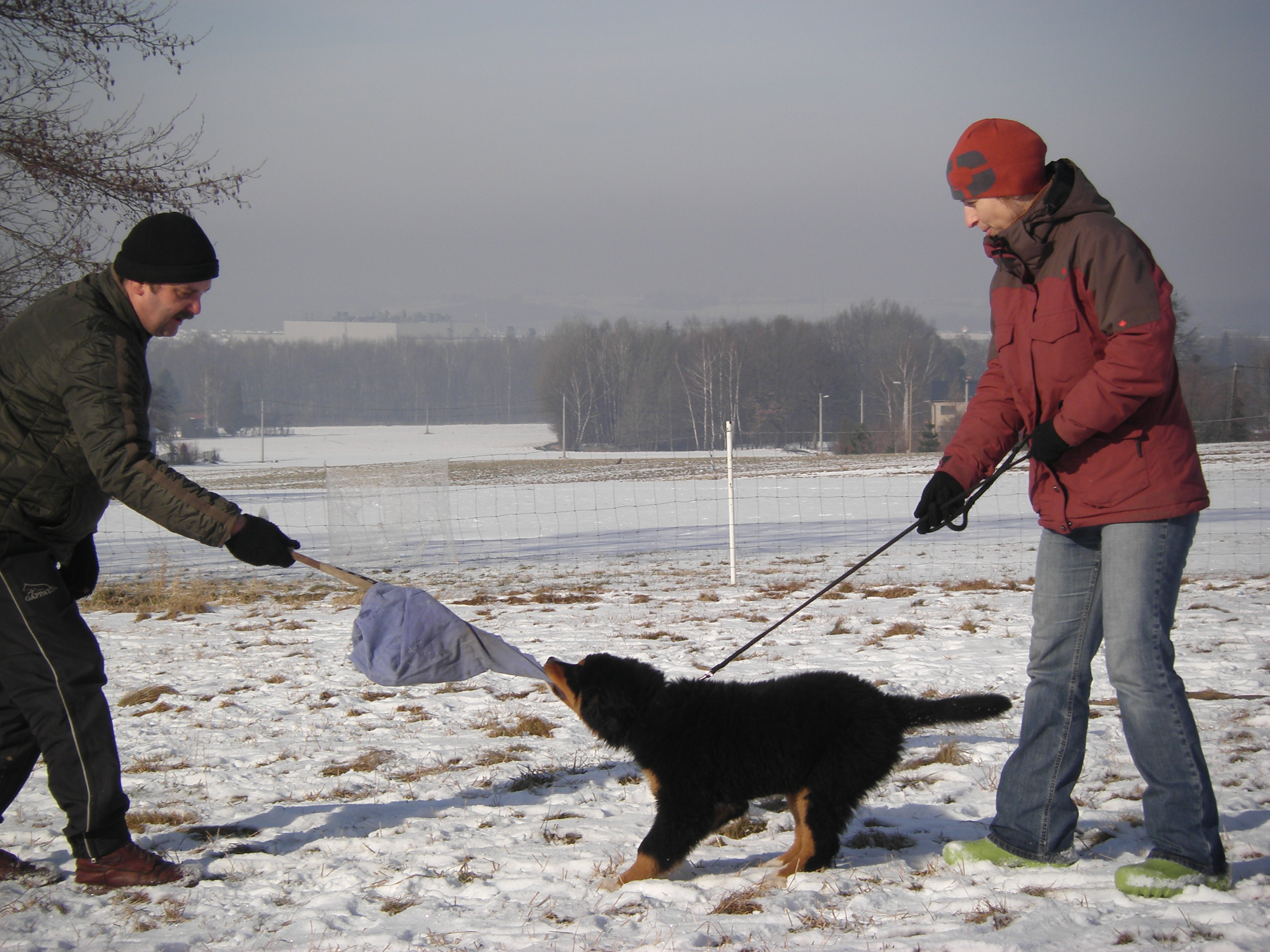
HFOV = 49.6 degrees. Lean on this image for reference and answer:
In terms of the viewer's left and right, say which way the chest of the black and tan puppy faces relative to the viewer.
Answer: facing to the left of the viewer

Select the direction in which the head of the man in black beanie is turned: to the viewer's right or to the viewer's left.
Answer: to the viewer's right

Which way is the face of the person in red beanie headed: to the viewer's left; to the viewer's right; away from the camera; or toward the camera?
to the viewer's left

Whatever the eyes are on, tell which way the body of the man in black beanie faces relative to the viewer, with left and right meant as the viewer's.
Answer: facing to the right of the viewer

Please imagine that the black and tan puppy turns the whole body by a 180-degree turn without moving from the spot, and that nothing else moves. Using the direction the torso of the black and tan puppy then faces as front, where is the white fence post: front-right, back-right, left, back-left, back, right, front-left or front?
left

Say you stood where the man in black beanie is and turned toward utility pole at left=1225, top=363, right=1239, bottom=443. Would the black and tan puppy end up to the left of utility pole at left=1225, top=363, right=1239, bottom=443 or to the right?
right

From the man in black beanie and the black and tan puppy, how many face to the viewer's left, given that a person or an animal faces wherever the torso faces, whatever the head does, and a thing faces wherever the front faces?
1

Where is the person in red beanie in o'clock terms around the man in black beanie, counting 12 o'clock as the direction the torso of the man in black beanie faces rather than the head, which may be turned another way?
The person in red beanie is roughly at 1 o'clock from the man in black beanie.

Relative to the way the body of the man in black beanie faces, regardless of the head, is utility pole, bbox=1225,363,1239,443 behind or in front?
in front

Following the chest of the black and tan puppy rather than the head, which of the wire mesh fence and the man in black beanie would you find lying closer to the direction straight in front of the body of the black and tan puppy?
the man in black beanie

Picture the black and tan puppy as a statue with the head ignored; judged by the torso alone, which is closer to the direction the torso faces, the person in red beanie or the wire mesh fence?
the wire mesh fence

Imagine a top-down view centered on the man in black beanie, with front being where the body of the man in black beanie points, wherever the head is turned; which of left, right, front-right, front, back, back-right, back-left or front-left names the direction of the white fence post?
front-left

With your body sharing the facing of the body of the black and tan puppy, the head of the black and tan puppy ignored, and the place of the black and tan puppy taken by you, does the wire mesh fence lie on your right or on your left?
on your right
